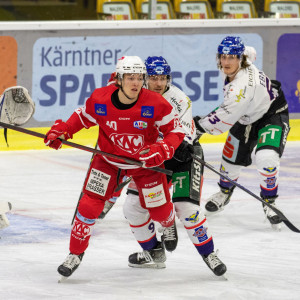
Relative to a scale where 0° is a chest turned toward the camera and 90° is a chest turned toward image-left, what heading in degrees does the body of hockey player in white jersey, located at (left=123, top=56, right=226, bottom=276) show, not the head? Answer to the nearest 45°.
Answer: approximately 45°

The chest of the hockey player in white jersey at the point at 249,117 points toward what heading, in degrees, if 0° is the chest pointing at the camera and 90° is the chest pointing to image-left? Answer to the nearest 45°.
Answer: approximately 45°

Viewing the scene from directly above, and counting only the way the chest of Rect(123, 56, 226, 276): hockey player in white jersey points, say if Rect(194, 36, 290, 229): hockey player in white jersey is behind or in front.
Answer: behind

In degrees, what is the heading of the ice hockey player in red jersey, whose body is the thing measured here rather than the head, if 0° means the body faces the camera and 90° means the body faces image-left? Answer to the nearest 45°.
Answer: approximately 0°

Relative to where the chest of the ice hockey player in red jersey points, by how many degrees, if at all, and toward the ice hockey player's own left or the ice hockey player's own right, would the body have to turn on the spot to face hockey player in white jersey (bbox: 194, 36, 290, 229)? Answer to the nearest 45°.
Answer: approximately 135° to the ice hockey player's own left
